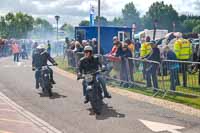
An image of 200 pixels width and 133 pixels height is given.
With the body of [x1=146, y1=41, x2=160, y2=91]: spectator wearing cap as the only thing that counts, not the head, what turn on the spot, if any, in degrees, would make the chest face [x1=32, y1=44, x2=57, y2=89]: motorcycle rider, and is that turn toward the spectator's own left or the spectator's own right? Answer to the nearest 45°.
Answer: approximately 45° to the spectator's own right

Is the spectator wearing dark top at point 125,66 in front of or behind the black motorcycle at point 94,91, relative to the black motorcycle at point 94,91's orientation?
behind

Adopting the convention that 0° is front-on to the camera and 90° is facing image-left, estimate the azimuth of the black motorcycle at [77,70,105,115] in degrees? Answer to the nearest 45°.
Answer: approximately 0°

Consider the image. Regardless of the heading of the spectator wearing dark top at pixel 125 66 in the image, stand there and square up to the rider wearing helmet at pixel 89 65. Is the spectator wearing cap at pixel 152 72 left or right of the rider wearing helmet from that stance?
left
